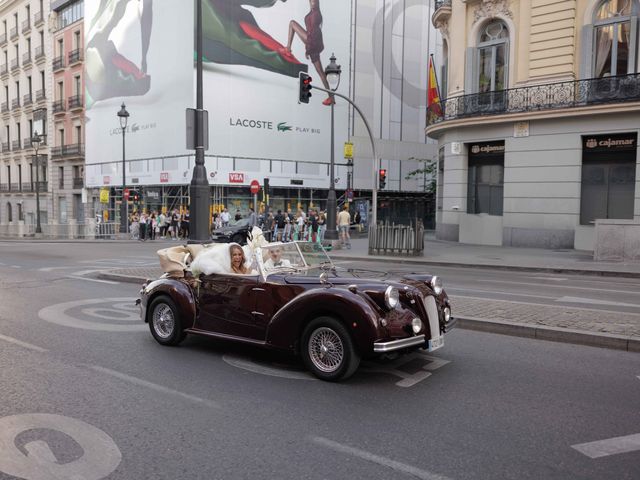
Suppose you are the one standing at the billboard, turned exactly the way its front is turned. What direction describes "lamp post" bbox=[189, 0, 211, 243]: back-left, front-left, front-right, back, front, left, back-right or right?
front

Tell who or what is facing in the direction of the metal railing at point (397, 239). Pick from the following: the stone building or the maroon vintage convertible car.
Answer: the stone building

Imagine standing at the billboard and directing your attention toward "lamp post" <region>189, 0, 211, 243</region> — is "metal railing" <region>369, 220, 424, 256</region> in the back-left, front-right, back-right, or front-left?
front-left

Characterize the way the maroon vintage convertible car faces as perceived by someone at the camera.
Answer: facing the viewer and to the right of the viewer

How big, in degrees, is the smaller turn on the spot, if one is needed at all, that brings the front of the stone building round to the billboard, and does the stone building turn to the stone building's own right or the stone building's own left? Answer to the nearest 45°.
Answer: approximately 90° to the stone building's own right

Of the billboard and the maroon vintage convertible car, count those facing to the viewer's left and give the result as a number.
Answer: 0

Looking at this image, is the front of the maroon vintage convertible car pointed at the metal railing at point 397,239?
no

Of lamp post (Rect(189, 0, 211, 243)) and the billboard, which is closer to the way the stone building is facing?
the lamp post

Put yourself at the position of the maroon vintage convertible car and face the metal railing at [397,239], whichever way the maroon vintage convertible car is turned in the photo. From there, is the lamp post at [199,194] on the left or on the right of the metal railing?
left

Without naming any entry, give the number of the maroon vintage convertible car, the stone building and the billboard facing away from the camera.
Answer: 0

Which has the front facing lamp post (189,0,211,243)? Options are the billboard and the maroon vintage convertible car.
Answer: the billboard

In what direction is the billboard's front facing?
toward the camera

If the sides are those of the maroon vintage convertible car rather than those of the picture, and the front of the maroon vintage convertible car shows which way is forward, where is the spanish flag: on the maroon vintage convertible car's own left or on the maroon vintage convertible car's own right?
on the maroon vintage convertible car's own left

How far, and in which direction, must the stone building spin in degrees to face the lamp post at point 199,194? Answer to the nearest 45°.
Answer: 0° — it already faces it

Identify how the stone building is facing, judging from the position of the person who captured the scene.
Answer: facing the viewer and to the left of the viewer

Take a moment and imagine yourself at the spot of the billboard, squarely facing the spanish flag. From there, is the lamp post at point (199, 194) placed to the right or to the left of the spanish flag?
right
